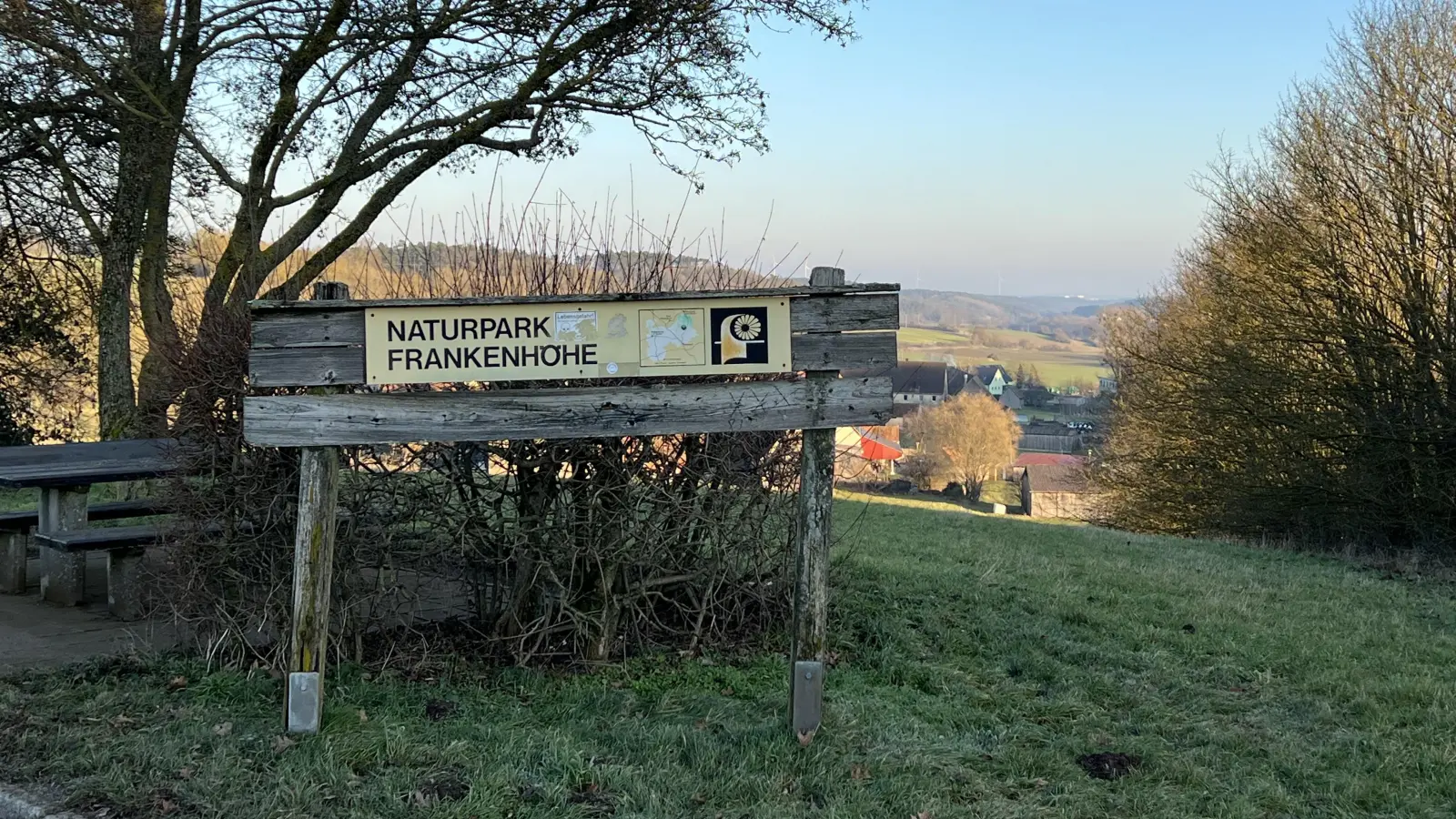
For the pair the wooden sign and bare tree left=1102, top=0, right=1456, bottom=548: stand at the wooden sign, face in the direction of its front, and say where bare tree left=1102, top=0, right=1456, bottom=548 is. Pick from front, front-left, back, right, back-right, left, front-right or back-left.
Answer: back-left

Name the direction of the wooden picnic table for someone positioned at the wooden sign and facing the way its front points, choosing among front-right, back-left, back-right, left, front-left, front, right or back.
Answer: back-right

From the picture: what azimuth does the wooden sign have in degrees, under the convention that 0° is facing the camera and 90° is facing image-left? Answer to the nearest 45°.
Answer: approximately 0°

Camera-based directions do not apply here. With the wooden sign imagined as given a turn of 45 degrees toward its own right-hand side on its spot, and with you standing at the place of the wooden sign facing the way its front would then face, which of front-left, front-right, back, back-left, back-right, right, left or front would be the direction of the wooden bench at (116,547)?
right

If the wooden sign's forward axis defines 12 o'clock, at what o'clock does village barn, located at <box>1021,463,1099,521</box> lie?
The village barn is roughly at 7 o'clock from the wooden sign.

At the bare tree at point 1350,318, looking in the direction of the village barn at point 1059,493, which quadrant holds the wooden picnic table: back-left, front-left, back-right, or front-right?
back-left
